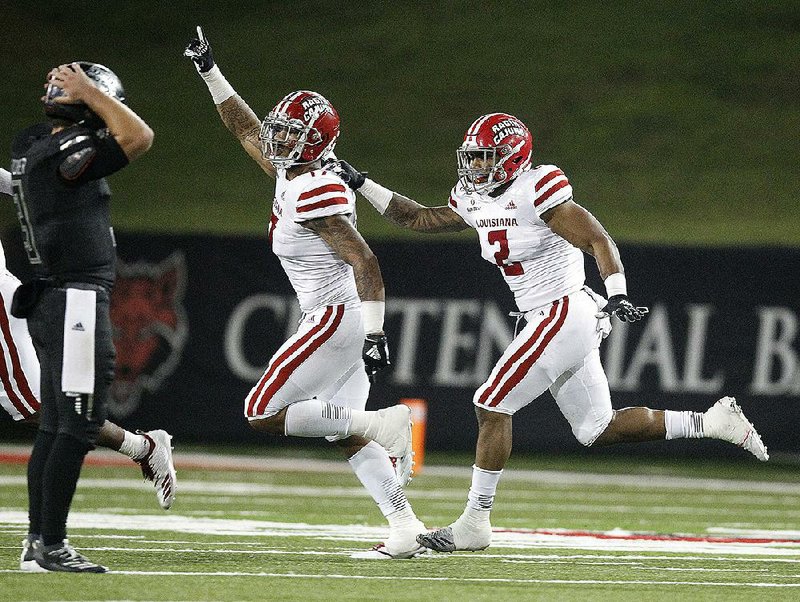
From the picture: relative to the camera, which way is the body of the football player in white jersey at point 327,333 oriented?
to the viewer's left

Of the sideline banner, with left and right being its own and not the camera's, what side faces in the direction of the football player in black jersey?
front

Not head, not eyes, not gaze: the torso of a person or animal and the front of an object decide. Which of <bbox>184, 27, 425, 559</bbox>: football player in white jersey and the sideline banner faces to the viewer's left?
the football player in white jersey

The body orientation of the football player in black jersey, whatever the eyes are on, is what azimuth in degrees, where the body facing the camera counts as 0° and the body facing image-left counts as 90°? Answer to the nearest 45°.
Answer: approximately 270°

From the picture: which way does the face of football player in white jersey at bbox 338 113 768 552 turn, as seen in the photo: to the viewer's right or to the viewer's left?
to the viewer's left

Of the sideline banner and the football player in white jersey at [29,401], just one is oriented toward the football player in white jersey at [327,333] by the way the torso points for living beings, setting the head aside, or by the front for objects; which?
the sideline banner

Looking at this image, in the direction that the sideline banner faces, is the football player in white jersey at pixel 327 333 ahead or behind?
ahead

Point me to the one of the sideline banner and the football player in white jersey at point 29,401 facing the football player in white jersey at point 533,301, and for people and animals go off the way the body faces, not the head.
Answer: the sideline banner

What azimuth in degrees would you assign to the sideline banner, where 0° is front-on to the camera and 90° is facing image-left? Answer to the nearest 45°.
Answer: approximately 0°

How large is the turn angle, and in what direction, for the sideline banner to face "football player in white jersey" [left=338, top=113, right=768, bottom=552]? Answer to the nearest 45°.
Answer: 0° — it already faces them

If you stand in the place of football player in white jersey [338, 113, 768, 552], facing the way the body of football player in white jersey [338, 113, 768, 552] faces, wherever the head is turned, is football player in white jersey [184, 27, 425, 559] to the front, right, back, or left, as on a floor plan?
front

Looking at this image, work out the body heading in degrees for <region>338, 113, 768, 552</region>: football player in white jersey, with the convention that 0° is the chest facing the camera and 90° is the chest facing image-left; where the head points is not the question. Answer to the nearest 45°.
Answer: approximately 45°
